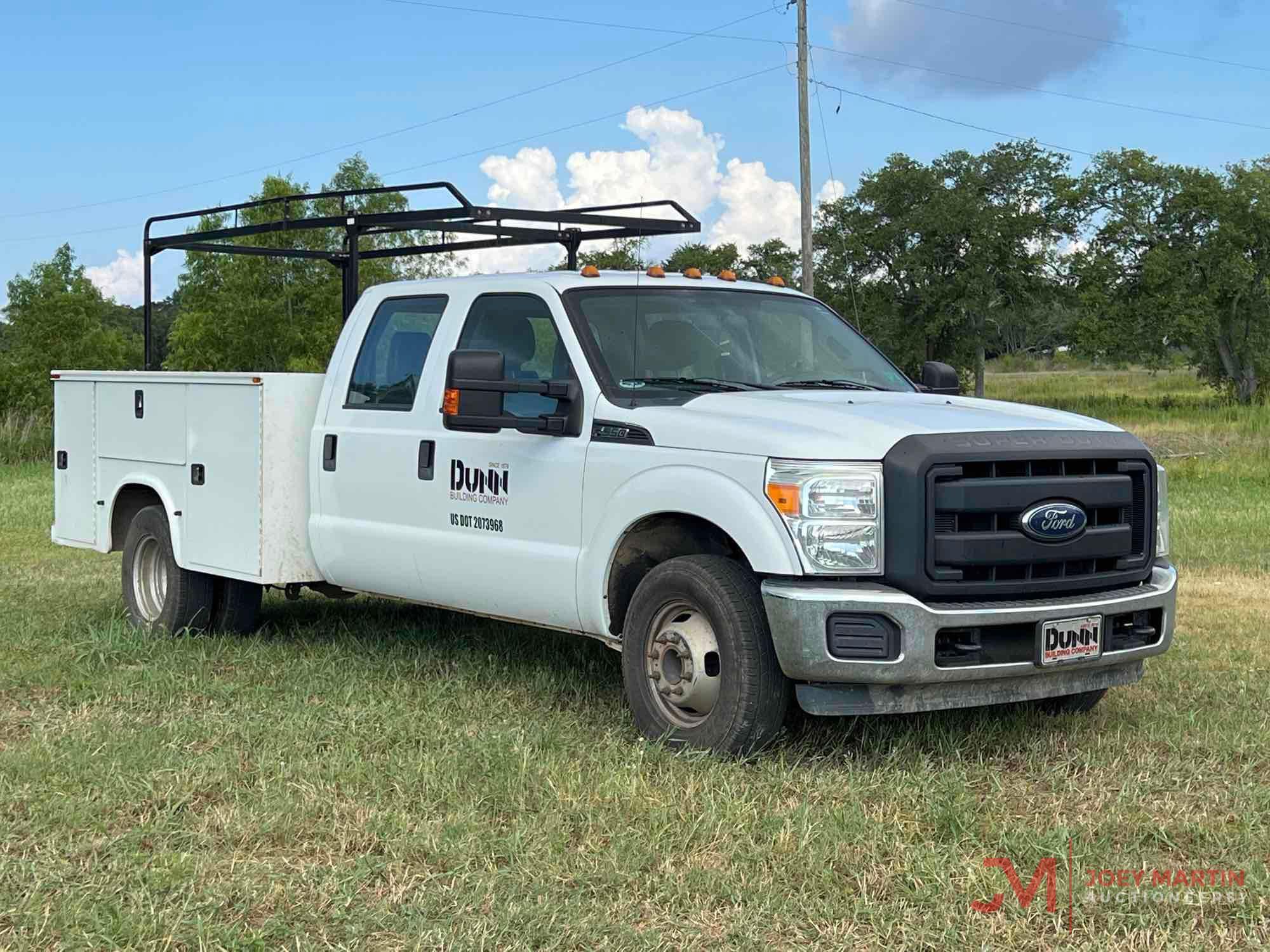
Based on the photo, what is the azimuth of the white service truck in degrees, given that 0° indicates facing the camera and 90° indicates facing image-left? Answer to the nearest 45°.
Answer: approximately 315°

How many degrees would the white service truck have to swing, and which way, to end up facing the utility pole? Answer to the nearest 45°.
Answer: approximately 135° to its left
